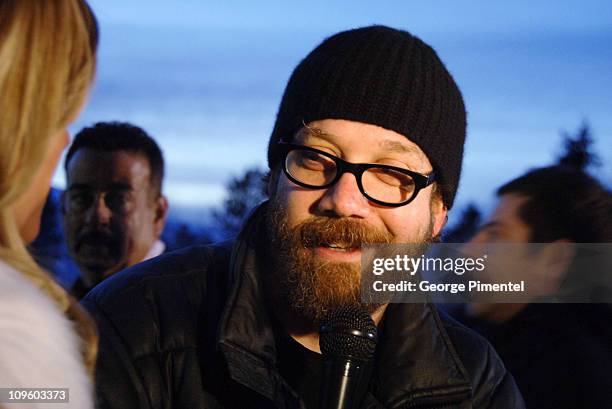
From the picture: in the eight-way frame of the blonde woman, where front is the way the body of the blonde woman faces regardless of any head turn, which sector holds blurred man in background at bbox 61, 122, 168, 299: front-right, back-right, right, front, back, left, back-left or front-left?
front-left

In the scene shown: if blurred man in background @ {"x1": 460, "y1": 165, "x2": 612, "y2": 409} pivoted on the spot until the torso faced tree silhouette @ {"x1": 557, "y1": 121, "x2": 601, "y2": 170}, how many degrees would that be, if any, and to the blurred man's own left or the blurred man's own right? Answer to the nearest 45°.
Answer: approximately 90° to the blurred man's own right

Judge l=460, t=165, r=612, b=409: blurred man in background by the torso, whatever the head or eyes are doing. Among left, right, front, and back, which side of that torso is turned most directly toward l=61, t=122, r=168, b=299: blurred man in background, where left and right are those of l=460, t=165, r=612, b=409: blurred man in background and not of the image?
front

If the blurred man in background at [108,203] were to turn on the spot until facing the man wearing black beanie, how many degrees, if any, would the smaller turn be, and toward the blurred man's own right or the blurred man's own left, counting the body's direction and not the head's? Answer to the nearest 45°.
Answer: approximately 45° to the blurred man's own left

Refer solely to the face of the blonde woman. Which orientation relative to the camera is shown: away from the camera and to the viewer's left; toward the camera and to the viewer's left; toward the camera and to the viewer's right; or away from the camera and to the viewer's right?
away from the camera and to the viewer's right

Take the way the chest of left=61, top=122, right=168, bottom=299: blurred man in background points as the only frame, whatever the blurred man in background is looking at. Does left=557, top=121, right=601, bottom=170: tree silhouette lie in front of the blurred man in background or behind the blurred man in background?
behind

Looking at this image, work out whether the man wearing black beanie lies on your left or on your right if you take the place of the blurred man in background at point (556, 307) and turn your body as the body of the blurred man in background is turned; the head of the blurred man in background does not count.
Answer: on your left

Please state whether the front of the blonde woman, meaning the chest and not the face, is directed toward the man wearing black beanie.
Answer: yes

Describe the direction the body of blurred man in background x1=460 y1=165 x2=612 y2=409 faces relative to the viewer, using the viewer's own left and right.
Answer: facing to the left of the viewer

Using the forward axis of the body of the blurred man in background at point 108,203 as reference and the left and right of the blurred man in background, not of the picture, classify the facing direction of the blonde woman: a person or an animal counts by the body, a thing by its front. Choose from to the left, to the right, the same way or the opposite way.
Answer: the opposite way

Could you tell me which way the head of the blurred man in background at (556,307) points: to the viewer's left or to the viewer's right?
to the viewer's left

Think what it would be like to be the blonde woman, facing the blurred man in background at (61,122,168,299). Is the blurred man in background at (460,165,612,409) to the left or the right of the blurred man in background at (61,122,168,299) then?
right

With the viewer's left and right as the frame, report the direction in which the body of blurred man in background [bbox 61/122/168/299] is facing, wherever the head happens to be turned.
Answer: facing the viewer and to the left of the viewer

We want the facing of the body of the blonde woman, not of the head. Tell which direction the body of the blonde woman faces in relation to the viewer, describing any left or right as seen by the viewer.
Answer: facing away from the viewer and to the right of the viewer

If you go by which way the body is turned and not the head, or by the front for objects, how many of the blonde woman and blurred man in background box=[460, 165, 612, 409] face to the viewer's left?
1

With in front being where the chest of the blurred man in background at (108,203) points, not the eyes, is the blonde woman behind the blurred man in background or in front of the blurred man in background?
in front

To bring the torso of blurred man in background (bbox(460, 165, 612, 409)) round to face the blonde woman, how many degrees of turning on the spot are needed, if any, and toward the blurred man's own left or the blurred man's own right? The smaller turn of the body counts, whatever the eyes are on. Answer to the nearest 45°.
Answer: approximately 90° to the blurred man's own left

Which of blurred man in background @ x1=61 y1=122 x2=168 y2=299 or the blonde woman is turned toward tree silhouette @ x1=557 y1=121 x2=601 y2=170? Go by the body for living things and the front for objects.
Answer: the blonde woman
